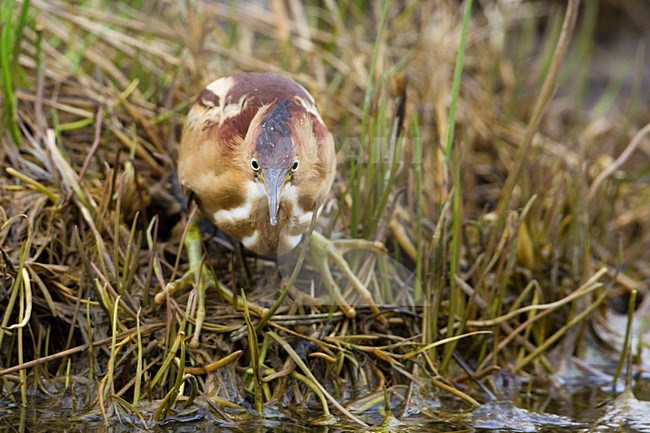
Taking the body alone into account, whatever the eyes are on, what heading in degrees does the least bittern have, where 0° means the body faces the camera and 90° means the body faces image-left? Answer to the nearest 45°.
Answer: approximately 0°
